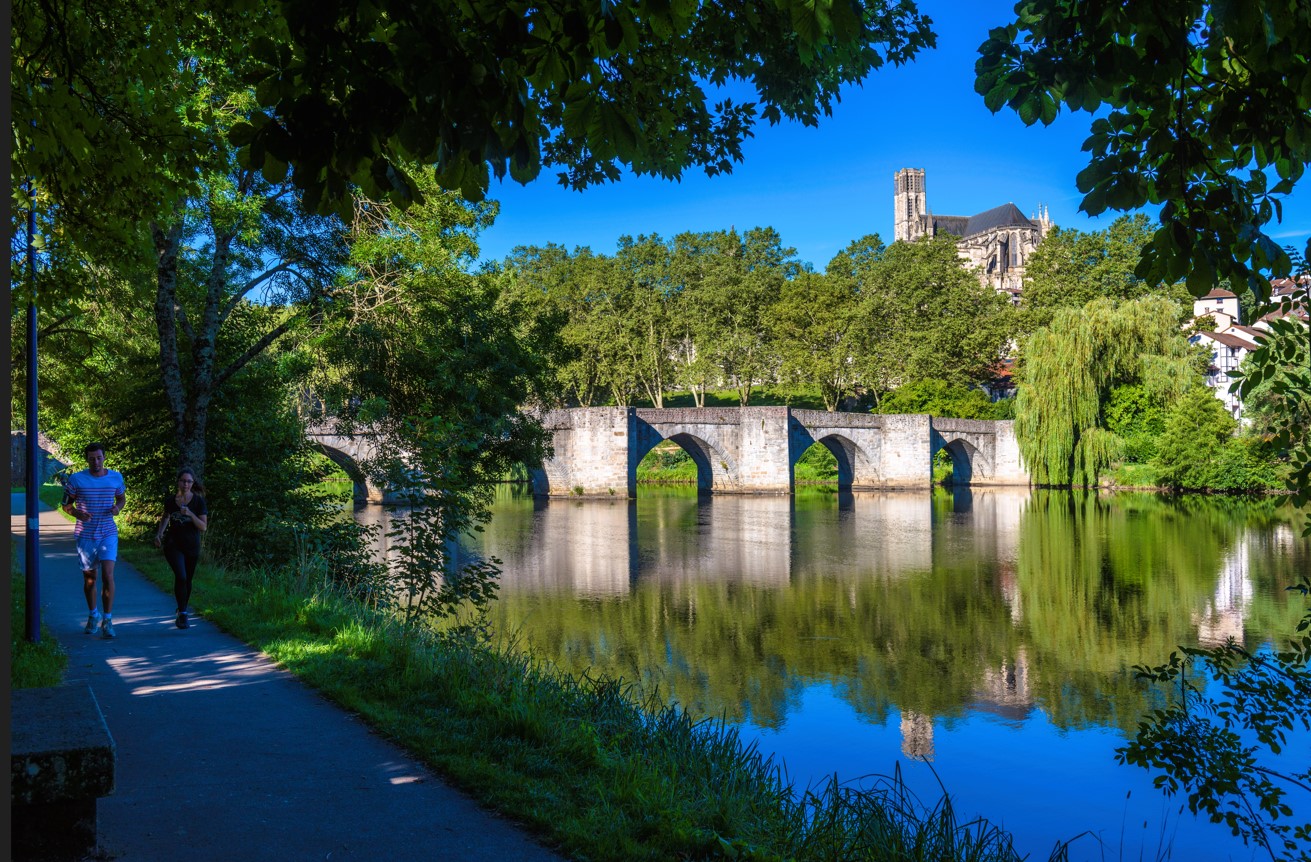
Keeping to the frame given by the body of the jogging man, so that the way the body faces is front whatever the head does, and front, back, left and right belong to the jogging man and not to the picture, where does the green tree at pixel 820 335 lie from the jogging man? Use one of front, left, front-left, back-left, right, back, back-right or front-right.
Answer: back-left

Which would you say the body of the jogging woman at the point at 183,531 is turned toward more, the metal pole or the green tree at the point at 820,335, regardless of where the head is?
the metal pole

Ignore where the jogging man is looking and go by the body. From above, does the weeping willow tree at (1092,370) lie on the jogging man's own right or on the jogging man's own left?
on the jogging man's own left

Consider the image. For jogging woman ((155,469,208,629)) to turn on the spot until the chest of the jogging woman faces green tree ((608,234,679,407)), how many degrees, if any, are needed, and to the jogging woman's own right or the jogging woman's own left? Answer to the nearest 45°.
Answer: approximately 135° to the jogging woman's own left

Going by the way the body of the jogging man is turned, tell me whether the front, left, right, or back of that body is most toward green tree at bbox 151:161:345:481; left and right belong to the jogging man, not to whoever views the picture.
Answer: back

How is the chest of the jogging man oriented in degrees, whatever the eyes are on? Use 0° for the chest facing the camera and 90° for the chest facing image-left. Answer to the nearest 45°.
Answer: approximately 0°

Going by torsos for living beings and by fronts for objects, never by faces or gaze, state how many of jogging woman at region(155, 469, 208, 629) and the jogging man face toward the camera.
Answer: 2

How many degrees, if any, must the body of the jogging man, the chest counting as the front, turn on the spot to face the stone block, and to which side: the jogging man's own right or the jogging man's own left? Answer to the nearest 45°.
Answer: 0° — they already face it

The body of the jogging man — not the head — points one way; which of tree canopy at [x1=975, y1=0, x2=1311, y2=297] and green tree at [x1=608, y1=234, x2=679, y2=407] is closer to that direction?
the tree canopy
